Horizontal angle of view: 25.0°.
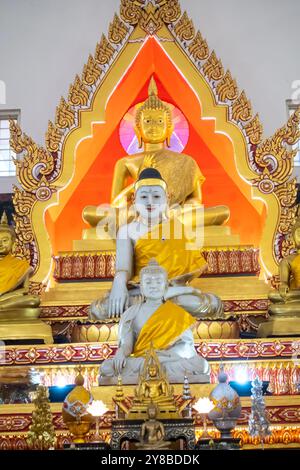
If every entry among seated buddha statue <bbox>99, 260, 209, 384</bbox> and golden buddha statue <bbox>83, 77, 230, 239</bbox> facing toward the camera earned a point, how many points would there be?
2

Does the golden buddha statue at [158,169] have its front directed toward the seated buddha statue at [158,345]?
yes

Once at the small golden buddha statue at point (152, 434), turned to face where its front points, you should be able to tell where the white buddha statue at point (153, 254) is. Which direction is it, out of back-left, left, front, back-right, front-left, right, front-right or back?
back

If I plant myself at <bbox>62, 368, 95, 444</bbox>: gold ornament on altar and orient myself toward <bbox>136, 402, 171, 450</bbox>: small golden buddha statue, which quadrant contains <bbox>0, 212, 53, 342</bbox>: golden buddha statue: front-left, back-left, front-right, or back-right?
back-left

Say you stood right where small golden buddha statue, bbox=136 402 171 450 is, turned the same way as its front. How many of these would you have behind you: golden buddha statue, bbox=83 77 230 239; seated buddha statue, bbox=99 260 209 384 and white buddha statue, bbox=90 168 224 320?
3

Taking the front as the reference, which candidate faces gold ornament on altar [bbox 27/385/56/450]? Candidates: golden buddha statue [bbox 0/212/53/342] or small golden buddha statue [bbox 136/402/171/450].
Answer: the golden buddha statue

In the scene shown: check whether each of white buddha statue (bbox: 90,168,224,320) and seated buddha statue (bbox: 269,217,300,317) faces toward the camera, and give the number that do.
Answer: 2

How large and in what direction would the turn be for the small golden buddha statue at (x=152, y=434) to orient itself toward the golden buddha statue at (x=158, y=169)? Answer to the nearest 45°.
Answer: approximately 180°

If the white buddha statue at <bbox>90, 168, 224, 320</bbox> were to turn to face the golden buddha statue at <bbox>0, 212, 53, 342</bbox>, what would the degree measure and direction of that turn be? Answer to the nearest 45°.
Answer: approximately 90° to its right

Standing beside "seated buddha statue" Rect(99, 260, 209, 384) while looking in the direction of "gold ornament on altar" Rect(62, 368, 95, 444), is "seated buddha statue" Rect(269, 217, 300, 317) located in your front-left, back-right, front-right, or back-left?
back-left

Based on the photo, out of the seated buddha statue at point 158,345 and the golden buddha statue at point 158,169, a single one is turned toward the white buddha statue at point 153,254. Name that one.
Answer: the golden buddha statue

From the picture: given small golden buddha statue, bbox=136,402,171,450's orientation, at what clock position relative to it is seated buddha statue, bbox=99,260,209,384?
The seated buddha statue is roughly at 6 o'clock from the small golden buddha statue.
